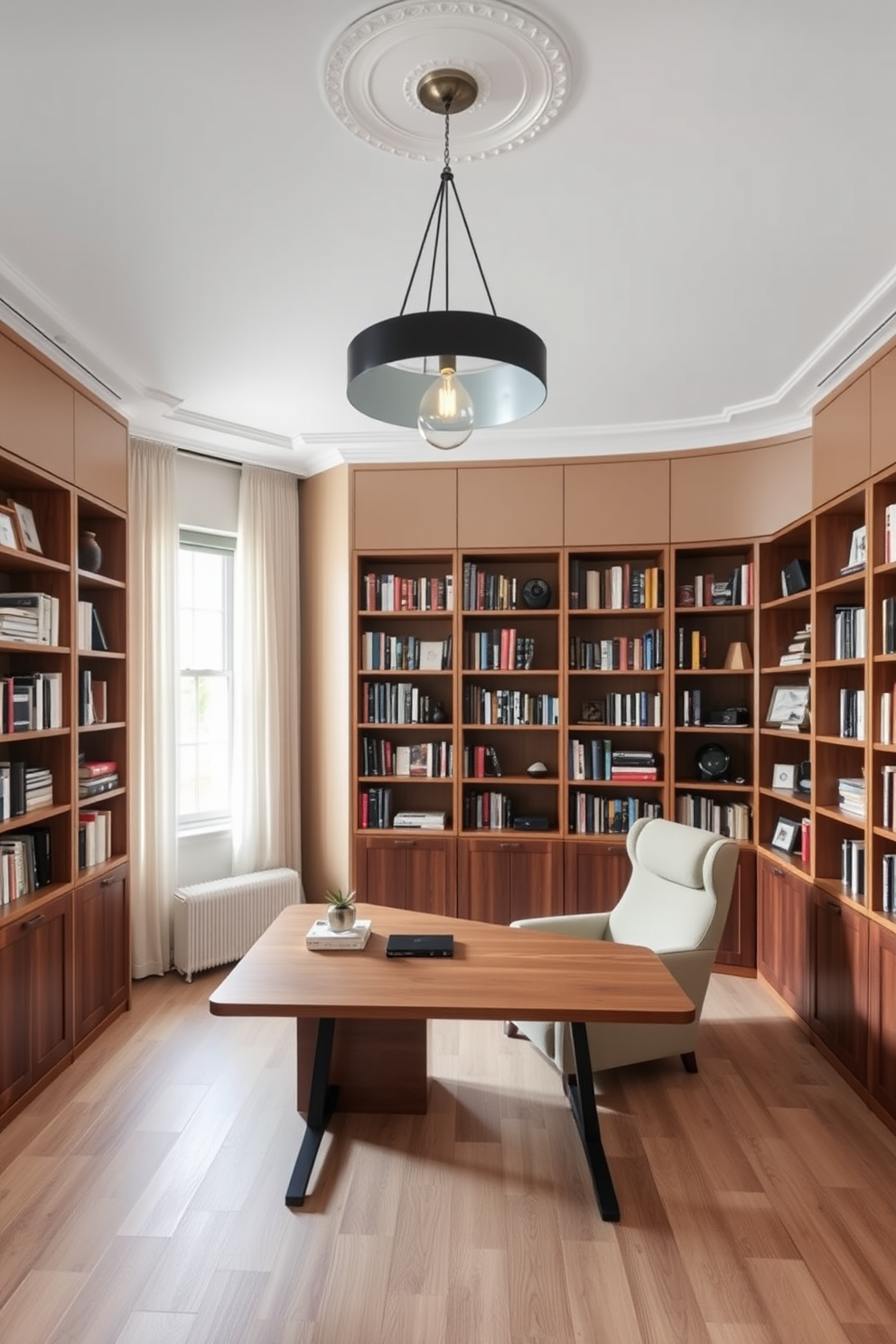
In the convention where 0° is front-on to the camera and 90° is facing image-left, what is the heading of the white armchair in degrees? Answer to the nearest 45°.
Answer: approximately 45°

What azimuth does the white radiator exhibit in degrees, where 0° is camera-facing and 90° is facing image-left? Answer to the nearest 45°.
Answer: approximately 315°

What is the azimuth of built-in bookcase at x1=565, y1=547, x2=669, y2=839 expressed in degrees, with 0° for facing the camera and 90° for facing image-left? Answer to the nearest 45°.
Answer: approximately 0°

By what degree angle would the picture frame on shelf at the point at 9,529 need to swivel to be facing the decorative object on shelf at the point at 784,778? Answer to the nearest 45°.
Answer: approximately 45° to its left

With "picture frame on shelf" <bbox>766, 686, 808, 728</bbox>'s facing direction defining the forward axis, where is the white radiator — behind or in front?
in front

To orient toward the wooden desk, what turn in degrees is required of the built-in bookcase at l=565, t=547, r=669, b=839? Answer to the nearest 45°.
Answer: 0° — it already faces it

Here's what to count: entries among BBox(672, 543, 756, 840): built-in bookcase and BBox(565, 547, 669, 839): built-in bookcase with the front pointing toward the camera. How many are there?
2

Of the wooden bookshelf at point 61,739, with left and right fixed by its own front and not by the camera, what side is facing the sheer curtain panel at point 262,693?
left

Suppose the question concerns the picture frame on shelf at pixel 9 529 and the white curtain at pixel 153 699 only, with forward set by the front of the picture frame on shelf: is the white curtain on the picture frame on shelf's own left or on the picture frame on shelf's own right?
on the picture frame on shelf's own left

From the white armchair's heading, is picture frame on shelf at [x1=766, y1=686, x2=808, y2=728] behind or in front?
behind
